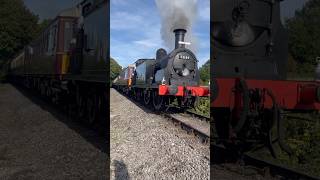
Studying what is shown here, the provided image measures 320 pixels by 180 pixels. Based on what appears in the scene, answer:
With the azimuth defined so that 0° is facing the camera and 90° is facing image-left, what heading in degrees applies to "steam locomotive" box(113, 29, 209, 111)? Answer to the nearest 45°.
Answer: approximately 315°
